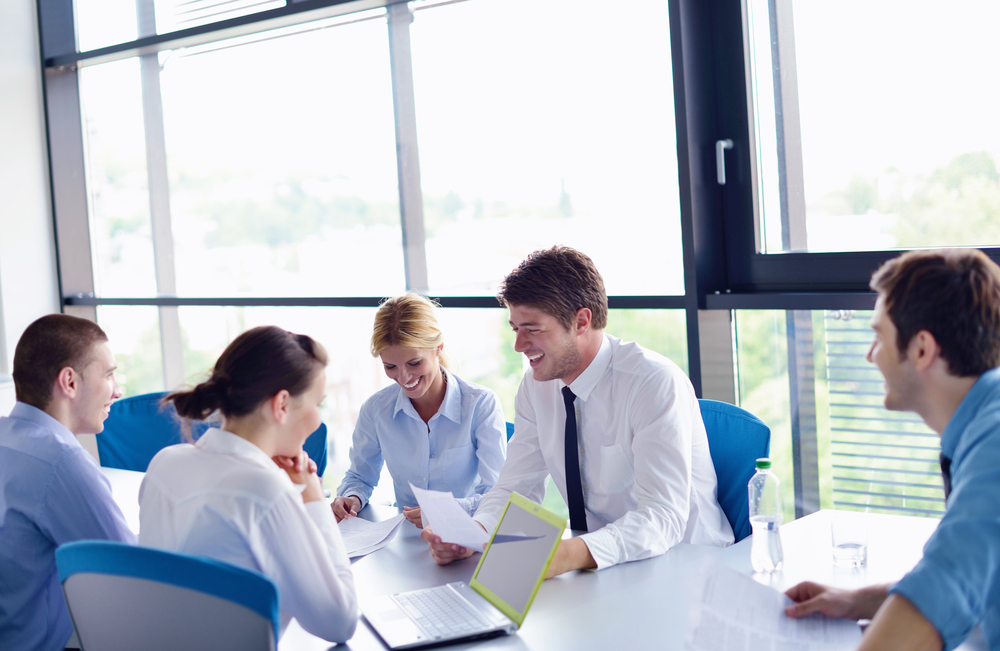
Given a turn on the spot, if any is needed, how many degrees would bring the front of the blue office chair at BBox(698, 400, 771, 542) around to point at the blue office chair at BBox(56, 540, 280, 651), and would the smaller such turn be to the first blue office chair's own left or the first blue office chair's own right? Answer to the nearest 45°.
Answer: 0° — it already faces it

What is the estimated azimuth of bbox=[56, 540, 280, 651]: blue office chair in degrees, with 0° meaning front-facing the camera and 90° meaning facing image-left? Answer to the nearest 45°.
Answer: approximately 225°

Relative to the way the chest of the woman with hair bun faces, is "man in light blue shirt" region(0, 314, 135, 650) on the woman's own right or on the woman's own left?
on the woman's own left
